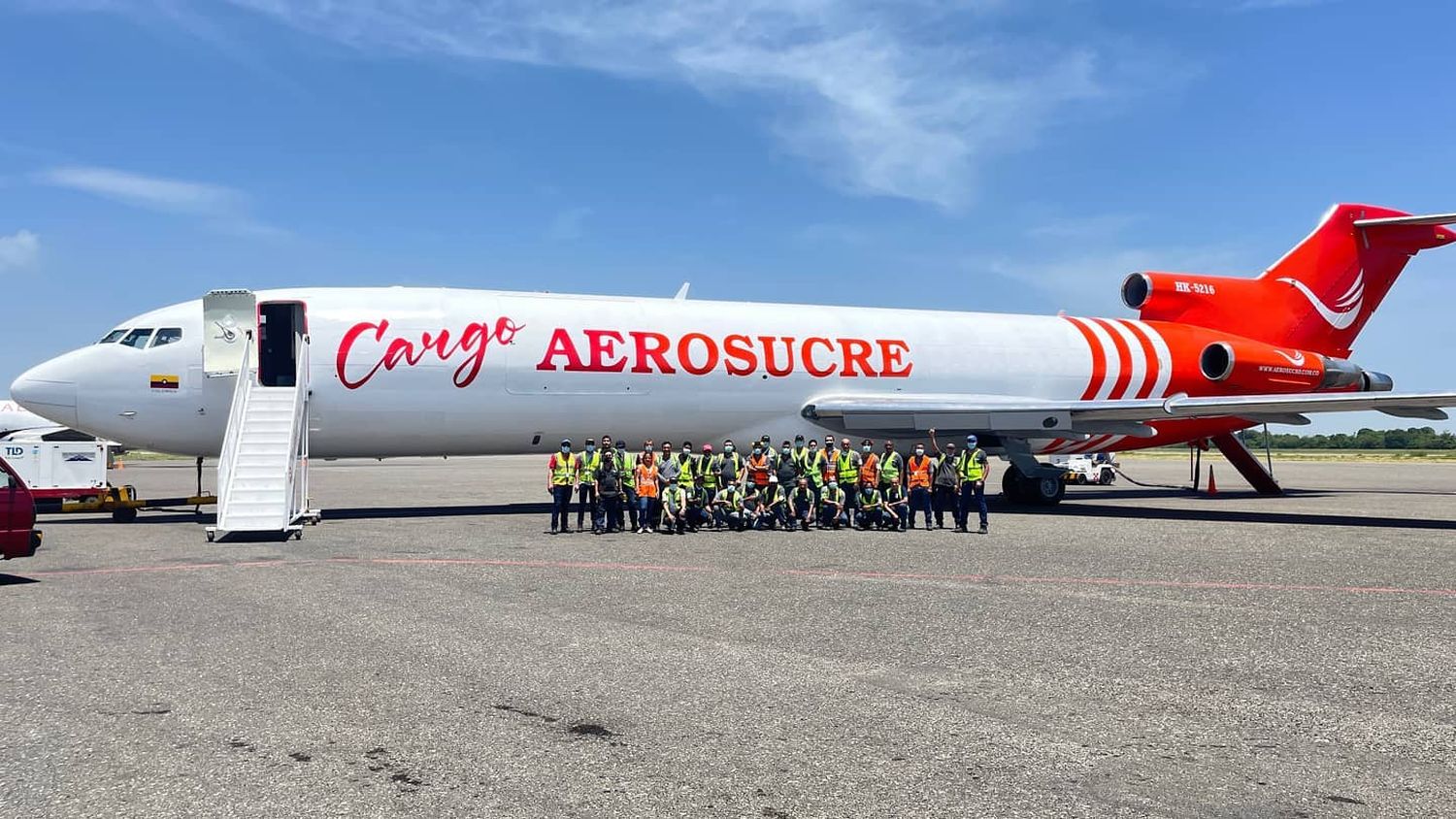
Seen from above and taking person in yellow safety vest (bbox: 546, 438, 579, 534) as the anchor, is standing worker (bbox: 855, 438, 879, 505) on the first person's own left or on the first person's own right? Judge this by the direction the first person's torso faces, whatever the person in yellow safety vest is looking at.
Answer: on the first person's own left

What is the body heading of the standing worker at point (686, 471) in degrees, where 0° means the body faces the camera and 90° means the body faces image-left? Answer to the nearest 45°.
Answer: approximately 0°

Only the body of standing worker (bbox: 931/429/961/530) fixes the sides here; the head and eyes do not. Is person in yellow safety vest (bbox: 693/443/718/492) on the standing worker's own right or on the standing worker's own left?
on the standing worker's own right

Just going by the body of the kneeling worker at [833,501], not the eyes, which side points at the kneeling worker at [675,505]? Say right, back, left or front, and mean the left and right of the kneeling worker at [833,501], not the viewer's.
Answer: right

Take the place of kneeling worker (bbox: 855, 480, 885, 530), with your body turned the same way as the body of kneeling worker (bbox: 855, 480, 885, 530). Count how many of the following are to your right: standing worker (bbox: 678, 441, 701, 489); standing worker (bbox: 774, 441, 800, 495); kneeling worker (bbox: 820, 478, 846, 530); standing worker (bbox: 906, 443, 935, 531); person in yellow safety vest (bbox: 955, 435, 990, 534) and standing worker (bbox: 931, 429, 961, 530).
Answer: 3

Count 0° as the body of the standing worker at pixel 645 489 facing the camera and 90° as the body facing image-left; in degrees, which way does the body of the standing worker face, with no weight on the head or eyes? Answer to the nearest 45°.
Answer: approximately 0°

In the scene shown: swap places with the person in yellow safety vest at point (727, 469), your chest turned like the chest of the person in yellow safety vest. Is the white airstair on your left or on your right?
on your right
